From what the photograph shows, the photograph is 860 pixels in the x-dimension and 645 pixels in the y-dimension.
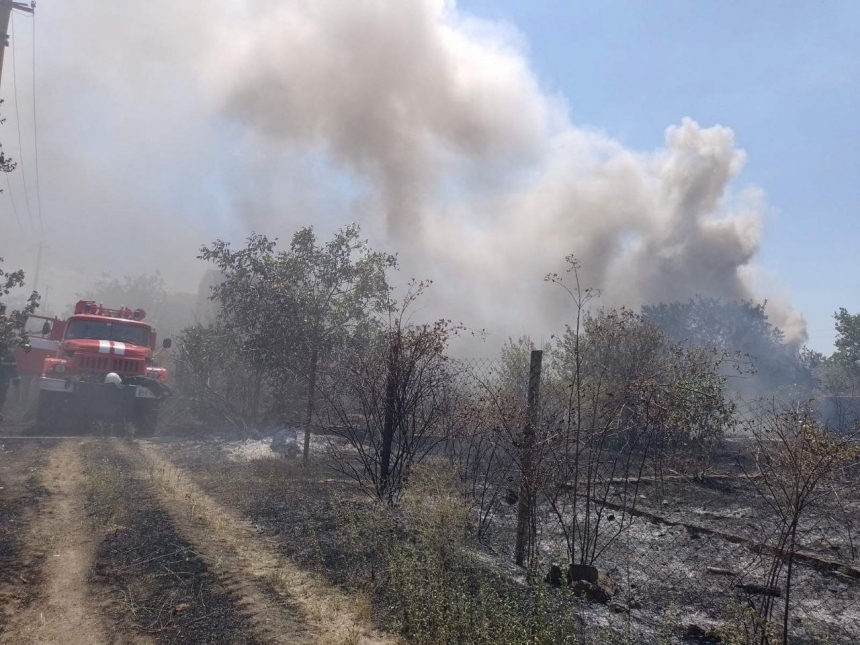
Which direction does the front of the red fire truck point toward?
toward the camera

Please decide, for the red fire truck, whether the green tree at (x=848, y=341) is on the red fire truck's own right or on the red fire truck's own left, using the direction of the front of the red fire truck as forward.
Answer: on the red fire truck's own left

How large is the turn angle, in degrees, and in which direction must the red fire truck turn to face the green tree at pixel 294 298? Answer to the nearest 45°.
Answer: approximately 90° to its left
